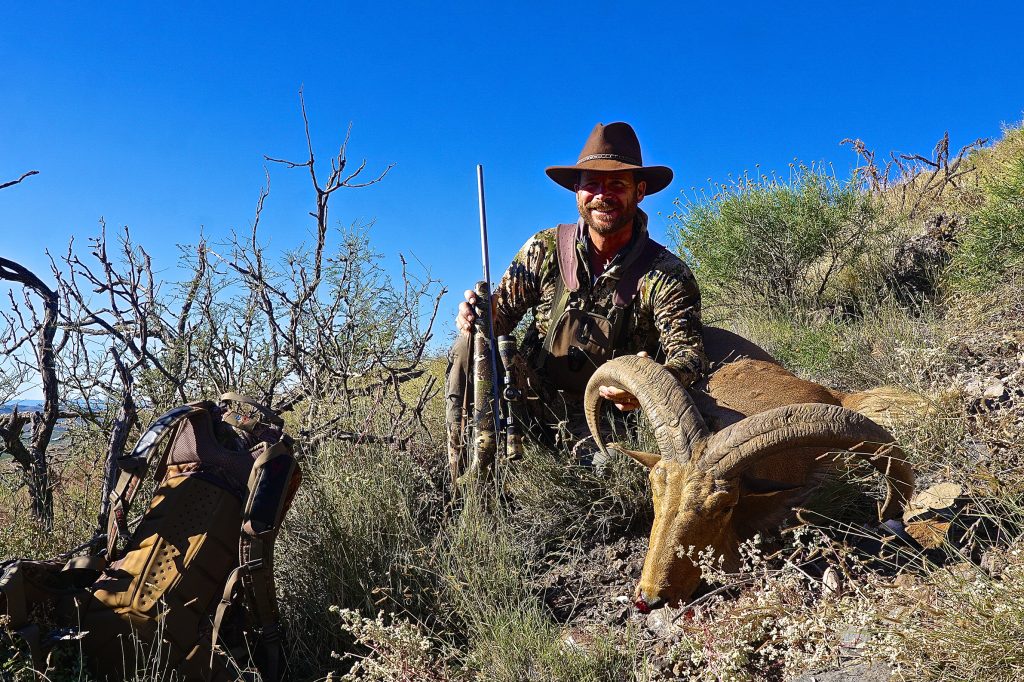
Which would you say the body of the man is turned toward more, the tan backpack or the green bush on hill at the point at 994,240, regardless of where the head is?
the tan backpack

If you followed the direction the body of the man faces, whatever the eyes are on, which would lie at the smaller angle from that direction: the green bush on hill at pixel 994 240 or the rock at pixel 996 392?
the rock

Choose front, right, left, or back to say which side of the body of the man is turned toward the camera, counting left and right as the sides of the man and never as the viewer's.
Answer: front

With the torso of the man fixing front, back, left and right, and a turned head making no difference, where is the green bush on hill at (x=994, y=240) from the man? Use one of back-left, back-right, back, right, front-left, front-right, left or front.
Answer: back-left

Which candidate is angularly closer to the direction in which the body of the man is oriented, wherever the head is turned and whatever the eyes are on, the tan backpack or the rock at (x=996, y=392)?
the tan backpack

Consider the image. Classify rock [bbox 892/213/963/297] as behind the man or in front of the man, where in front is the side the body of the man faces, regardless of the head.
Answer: behind

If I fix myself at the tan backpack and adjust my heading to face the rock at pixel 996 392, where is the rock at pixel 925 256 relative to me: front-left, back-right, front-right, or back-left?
front-left

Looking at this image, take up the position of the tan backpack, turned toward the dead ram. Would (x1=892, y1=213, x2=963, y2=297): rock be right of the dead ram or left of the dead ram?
left

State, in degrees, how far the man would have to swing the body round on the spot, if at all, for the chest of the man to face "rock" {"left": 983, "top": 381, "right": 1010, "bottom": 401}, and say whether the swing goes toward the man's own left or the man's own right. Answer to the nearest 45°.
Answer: approximately 90° to the man's own left

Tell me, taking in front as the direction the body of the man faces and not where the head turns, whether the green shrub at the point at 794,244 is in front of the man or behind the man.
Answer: behind

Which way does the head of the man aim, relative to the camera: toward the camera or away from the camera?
toward the camera

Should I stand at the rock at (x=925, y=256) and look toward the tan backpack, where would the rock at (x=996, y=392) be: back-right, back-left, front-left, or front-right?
front-left
